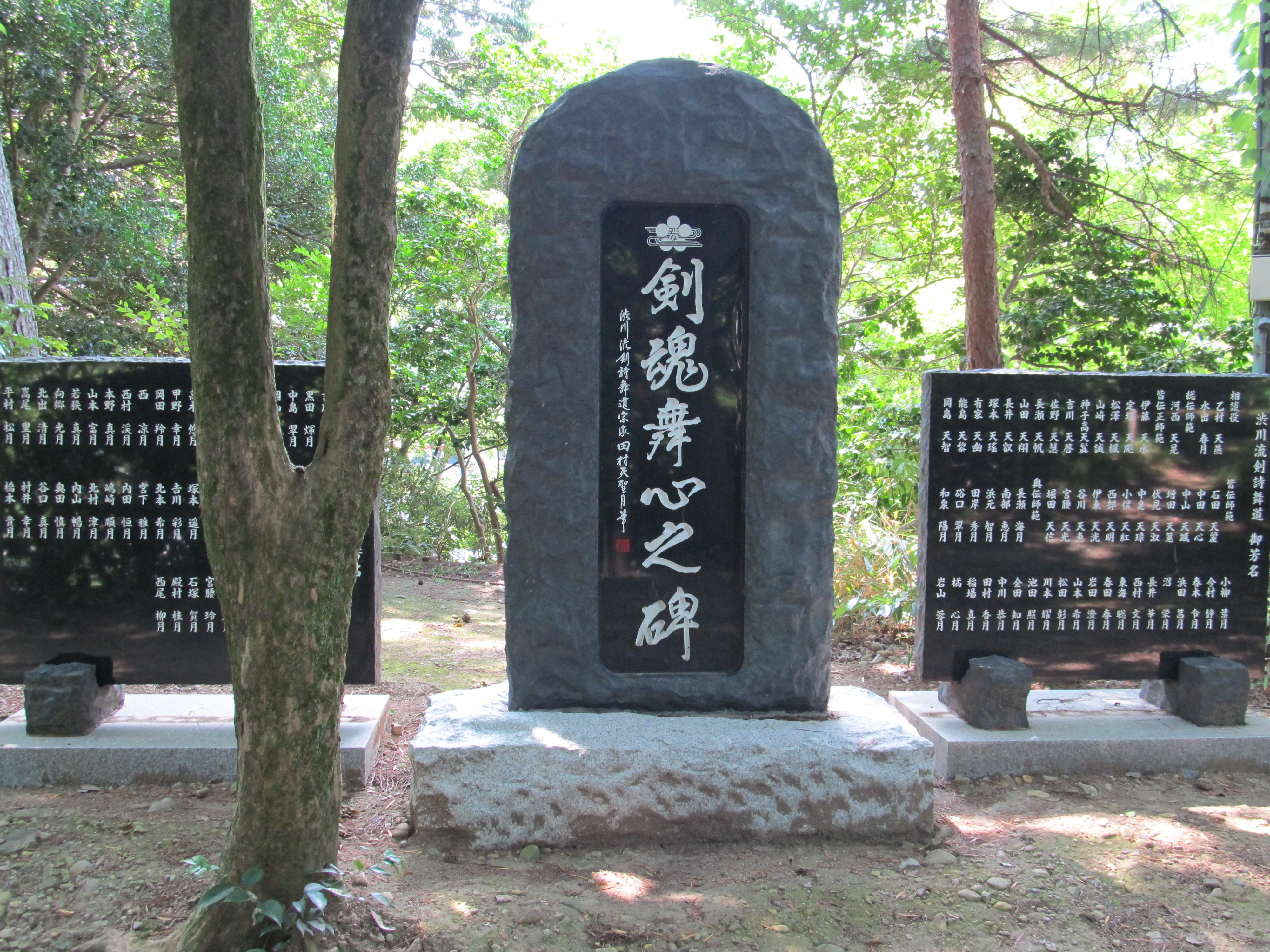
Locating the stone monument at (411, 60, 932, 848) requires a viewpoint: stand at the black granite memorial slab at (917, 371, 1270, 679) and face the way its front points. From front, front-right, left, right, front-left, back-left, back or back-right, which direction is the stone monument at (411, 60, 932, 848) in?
front-right

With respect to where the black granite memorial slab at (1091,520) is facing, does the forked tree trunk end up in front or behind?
in front

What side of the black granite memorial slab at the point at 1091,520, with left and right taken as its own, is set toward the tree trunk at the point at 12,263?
right

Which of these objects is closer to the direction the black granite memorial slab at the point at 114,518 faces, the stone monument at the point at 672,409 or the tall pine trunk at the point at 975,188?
the stone monument

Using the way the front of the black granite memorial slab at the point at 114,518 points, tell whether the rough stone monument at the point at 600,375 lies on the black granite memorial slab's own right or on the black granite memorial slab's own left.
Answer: on the black granite memorial slab's own left

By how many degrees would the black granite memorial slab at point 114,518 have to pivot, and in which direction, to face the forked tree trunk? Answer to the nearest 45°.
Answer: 0° — it already faces it

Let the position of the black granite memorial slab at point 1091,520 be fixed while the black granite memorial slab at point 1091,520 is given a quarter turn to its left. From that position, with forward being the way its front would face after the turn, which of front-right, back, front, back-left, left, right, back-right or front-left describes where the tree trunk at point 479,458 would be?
back-left

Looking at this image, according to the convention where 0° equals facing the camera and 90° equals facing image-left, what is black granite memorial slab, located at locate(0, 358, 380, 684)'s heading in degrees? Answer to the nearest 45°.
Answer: approximately 0°

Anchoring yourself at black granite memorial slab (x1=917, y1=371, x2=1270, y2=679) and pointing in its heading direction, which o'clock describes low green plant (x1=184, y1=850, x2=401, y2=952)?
The low green plant is roughly at 1 o'clock from the black granite memorial slab.

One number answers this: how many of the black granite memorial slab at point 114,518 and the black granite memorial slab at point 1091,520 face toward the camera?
2
